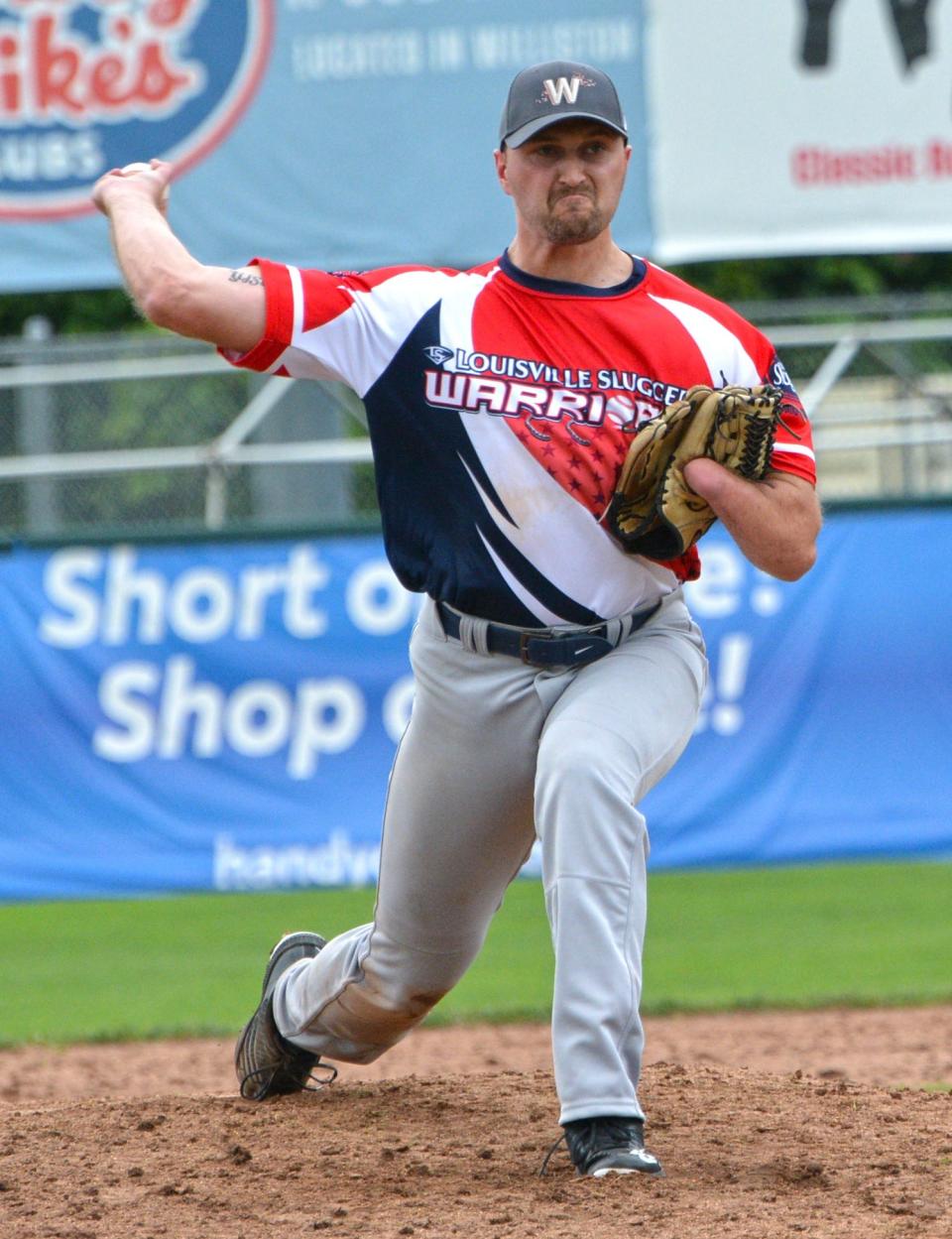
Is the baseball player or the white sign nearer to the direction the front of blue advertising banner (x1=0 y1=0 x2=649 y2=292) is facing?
the baseball player

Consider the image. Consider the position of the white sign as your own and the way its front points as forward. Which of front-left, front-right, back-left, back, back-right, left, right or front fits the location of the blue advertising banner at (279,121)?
right

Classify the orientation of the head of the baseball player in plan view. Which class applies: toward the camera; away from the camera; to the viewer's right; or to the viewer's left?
toward the camera

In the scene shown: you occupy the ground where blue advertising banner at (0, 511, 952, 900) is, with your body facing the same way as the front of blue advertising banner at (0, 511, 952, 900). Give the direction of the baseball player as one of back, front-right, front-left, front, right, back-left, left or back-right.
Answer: front

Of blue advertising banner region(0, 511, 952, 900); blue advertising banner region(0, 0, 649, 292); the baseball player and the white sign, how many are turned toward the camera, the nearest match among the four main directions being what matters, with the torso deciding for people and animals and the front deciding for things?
4

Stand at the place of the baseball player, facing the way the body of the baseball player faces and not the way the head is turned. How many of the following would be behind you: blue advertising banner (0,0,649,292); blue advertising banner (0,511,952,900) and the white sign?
3

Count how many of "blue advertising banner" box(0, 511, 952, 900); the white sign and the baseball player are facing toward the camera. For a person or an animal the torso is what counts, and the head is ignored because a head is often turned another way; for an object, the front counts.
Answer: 3

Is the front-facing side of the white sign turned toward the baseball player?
yes

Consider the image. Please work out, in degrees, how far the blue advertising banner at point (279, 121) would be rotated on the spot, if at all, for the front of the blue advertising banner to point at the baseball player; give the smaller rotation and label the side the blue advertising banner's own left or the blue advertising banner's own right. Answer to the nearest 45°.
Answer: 0° — it already faces them

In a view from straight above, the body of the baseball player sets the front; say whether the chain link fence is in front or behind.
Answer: behind

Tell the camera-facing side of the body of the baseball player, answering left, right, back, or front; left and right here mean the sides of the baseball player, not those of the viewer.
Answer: front

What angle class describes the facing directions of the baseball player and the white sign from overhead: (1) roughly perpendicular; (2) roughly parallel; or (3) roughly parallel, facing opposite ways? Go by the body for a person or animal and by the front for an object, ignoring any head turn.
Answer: roughly parallel

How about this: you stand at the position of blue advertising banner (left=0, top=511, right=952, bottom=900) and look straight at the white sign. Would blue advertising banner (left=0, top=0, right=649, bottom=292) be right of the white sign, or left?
left

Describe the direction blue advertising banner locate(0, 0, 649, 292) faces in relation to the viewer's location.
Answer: facing the viewer

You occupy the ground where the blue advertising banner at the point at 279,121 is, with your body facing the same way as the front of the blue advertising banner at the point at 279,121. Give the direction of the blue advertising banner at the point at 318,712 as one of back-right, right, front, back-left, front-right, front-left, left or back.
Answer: front

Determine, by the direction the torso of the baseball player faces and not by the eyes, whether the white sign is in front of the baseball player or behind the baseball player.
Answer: behind
